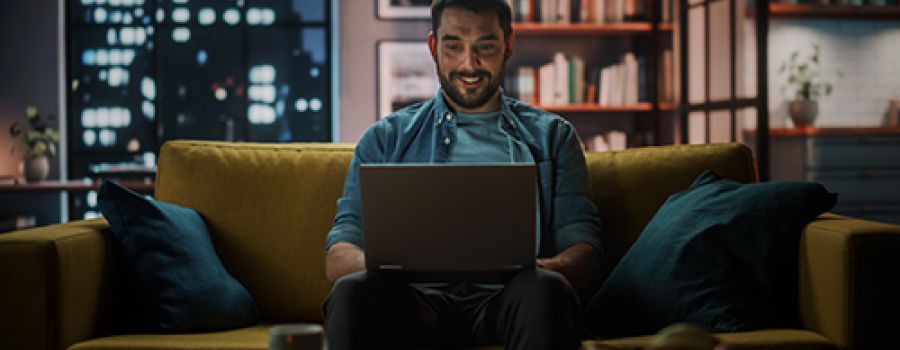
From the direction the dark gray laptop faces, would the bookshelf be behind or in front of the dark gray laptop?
in front

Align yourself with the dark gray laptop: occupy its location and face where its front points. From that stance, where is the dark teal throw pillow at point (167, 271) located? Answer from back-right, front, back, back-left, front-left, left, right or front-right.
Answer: front-left

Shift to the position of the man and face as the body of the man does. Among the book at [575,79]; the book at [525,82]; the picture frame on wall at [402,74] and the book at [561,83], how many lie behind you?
4

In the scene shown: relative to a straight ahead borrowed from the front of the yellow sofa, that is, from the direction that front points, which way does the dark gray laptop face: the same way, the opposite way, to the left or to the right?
the opposite way

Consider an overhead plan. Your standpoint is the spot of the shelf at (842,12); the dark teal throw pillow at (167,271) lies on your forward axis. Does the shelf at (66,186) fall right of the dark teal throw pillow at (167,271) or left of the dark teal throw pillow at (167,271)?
right

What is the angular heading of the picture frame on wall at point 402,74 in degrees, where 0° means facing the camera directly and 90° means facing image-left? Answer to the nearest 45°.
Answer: approximately 0°

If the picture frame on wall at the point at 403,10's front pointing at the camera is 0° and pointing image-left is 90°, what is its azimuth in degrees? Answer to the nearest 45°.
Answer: approximately 0°

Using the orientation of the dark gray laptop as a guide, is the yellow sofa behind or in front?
in front

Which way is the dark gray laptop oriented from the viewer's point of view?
away from the camera
